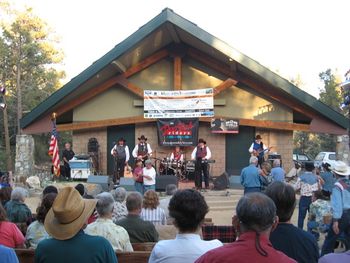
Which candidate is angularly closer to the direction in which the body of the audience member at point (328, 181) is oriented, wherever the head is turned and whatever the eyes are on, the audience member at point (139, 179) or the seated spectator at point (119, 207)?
the audience member

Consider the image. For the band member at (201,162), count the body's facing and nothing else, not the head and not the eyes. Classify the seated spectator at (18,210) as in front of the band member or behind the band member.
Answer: in front

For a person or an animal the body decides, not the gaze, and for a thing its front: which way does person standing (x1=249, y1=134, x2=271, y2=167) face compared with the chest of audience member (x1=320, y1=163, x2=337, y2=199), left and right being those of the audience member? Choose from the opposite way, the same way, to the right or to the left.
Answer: the opposite way

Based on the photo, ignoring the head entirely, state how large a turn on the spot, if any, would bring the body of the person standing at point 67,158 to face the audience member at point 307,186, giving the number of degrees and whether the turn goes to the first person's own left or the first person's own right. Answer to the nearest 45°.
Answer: approximately 45° to the first person's own left

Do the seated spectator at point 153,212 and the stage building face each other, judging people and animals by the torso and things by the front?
yes

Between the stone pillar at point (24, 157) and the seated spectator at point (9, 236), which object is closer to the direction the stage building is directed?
the seated spectator

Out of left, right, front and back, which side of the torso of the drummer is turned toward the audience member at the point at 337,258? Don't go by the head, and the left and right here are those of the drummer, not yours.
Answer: front

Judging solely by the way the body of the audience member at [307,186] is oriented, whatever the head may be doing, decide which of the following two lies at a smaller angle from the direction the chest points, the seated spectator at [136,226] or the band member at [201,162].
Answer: the band member

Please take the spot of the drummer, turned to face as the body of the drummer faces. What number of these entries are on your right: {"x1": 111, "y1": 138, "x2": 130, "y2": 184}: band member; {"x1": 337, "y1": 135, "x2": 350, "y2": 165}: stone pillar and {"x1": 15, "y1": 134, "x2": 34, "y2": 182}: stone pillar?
2

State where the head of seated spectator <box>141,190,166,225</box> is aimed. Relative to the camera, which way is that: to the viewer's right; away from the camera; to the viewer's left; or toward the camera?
away from the camera

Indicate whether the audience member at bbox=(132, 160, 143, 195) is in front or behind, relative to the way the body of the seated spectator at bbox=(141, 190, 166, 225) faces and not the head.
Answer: in front

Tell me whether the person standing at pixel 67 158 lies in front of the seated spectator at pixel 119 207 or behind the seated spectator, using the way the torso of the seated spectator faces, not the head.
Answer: in front

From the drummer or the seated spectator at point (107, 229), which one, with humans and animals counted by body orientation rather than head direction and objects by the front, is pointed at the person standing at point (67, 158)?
the seated spectator

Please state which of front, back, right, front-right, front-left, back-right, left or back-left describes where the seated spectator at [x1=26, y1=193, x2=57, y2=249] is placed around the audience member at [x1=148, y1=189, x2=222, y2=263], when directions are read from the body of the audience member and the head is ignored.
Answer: front-left

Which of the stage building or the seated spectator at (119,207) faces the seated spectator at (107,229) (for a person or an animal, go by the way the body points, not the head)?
the stage building

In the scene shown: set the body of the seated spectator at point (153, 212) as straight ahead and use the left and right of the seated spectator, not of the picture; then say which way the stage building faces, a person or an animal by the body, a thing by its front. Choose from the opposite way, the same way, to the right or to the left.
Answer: the opposite way

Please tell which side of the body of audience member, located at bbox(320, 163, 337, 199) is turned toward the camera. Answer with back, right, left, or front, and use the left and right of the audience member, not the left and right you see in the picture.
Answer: back

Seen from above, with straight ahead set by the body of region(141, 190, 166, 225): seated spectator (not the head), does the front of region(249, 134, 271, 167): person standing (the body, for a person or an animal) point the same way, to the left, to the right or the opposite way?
the opposite way

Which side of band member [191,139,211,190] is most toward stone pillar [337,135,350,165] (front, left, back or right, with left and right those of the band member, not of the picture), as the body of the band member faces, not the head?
left

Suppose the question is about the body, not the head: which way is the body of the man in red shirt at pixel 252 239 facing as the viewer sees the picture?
away from the camera
